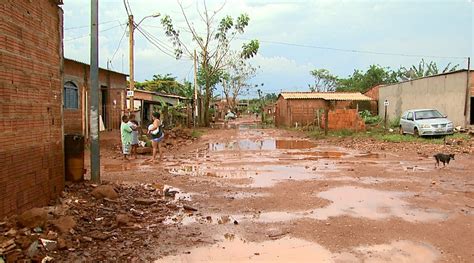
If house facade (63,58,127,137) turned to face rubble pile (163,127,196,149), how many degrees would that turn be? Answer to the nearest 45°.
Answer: approximately 45° to its left

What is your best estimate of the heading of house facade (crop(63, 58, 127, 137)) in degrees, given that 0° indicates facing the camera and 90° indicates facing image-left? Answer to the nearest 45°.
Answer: approximately 315°

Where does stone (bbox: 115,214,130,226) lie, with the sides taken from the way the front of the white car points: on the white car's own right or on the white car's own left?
on the white car's own right

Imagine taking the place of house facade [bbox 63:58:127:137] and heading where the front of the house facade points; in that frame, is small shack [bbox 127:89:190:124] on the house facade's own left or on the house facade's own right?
on the house facade's own left
